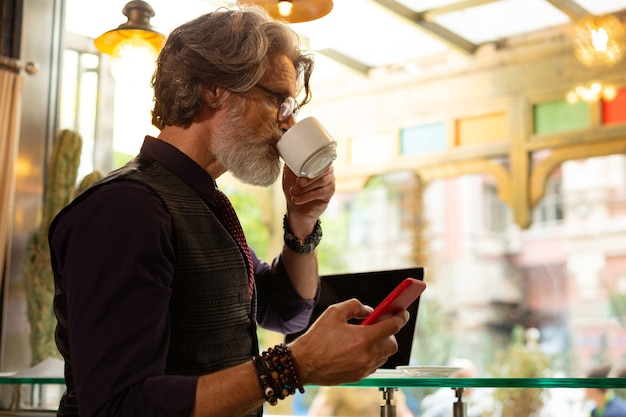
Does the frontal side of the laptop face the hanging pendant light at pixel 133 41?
no

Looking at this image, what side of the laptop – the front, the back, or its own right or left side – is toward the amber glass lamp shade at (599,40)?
back

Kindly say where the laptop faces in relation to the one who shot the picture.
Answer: facing the viewer and to the left of the viewer

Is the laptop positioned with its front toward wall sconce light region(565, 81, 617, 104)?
no

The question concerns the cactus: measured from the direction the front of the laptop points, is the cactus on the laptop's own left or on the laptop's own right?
on the laptop's own right

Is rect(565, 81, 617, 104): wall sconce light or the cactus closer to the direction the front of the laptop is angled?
the cactus
